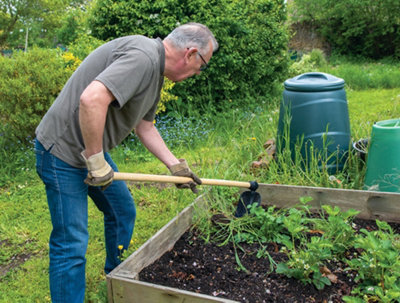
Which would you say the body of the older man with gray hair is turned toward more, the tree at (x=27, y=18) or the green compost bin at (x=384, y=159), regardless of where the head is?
the green compost bin

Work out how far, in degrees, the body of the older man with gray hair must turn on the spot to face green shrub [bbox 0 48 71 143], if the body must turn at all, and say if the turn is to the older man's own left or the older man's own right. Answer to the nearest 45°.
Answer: approximately 90° to the older man's own left

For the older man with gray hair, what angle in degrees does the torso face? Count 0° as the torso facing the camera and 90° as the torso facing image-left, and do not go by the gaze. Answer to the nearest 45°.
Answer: approximately 270°

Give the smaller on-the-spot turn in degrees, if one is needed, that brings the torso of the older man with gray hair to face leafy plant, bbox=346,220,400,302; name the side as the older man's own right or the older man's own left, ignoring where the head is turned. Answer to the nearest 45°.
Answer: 0° — they already face it

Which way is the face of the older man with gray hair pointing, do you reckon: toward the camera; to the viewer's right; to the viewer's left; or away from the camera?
to the viewer's right

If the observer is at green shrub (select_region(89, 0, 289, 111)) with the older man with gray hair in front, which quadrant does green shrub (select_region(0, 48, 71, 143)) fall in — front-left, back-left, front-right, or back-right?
front-right

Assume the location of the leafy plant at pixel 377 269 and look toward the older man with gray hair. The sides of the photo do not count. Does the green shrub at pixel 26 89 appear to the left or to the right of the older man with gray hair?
right

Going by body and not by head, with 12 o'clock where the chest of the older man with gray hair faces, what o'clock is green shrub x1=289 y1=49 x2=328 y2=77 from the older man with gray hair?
The green shrub is roughly at 10 o'clock from the older man with gray hair.

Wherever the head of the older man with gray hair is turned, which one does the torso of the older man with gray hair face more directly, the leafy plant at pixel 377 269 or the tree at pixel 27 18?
the leafy plant

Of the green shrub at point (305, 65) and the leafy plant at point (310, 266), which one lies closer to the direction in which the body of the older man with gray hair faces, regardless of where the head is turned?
the leafy plant

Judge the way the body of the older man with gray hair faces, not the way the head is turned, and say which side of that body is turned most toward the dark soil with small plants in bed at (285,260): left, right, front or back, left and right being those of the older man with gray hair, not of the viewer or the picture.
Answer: front

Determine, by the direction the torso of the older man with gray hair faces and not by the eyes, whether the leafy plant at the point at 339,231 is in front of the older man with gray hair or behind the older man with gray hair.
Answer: in front
